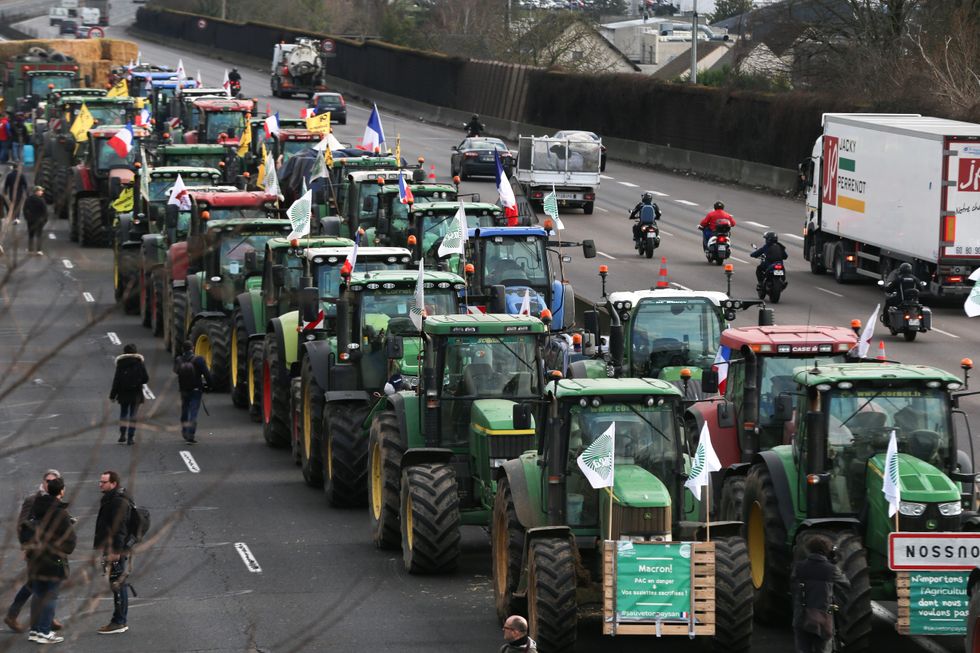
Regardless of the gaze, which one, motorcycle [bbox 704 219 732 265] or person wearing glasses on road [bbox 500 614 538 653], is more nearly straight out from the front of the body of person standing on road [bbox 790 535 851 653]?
the motorcycle

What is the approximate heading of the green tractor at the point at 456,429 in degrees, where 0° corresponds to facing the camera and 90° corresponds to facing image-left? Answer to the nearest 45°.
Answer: approximately 315°

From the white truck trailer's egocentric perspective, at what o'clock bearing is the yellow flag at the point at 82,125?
The yellow flag is roughly at 11 o'clock from the white truck trailer.

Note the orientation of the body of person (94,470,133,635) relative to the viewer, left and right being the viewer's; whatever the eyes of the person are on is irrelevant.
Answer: facing to the left of the viewer

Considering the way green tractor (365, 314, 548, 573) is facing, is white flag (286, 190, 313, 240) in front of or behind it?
behind

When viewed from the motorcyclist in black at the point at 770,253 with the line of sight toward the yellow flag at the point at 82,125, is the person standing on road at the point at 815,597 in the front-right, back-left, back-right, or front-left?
back-left

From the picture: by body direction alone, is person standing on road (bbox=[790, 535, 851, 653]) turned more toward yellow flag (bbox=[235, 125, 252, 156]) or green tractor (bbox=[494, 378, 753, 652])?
the yellow flag

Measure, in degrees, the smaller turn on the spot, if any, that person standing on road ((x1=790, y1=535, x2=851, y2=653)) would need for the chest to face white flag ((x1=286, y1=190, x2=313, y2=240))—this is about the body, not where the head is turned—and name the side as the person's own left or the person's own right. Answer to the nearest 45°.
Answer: approximately 45° to the person's own left

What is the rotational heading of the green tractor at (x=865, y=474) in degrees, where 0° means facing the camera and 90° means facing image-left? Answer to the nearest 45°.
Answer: approximately 315°

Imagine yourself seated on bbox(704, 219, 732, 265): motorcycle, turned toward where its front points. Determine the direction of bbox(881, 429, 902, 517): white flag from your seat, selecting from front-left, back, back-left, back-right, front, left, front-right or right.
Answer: back
